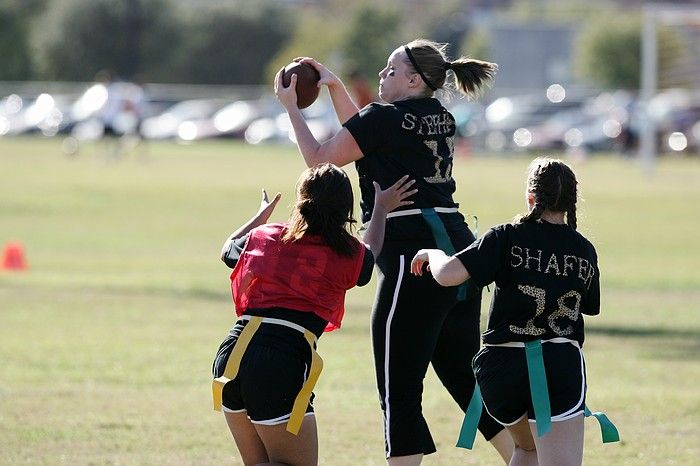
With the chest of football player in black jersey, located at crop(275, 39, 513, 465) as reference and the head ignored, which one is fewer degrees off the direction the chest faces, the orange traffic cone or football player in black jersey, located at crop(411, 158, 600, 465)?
the orange traffic cone

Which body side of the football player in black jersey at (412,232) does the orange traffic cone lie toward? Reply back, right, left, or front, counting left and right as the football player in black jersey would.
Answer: front

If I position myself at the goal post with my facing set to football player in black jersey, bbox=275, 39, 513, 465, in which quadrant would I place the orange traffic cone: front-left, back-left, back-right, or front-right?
front-right

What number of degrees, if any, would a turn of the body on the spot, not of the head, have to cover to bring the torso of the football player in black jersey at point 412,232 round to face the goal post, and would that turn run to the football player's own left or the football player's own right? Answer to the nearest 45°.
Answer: approximately 45° to the football player's own right

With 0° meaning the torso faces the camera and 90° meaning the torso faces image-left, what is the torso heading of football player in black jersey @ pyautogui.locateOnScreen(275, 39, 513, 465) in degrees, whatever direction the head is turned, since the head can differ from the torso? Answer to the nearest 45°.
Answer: approximately 135°

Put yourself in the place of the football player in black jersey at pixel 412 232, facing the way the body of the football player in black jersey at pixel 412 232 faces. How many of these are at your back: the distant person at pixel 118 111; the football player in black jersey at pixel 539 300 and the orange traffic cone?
1

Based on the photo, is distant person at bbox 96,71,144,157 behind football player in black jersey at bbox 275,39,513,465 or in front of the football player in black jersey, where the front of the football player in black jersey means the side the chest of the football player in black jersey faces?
in front

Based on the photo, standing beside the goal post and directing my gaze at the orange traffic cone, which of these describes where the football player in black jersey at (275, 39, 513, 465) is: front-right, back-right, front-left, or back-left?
front-left

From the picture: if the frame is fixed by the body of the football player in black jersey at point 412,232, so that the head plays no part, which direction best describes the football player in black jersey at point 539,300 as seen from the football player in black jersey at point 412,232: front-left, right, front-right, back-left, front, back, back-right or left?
back
